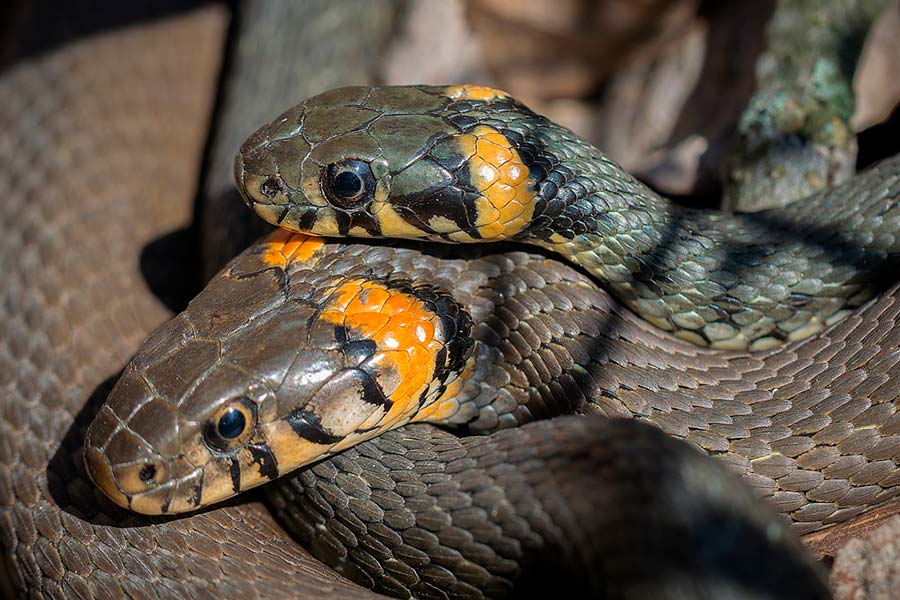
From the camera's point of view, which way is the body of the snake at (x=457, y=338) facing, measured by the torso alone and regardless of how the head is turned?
to the viewer's left
